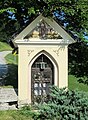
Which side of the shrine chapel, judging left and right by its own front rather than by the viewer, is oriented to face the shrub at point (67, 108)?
front

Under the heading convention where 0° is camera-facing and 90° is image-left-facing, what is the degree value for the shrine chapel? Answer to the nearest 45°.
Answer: approximately 0°
